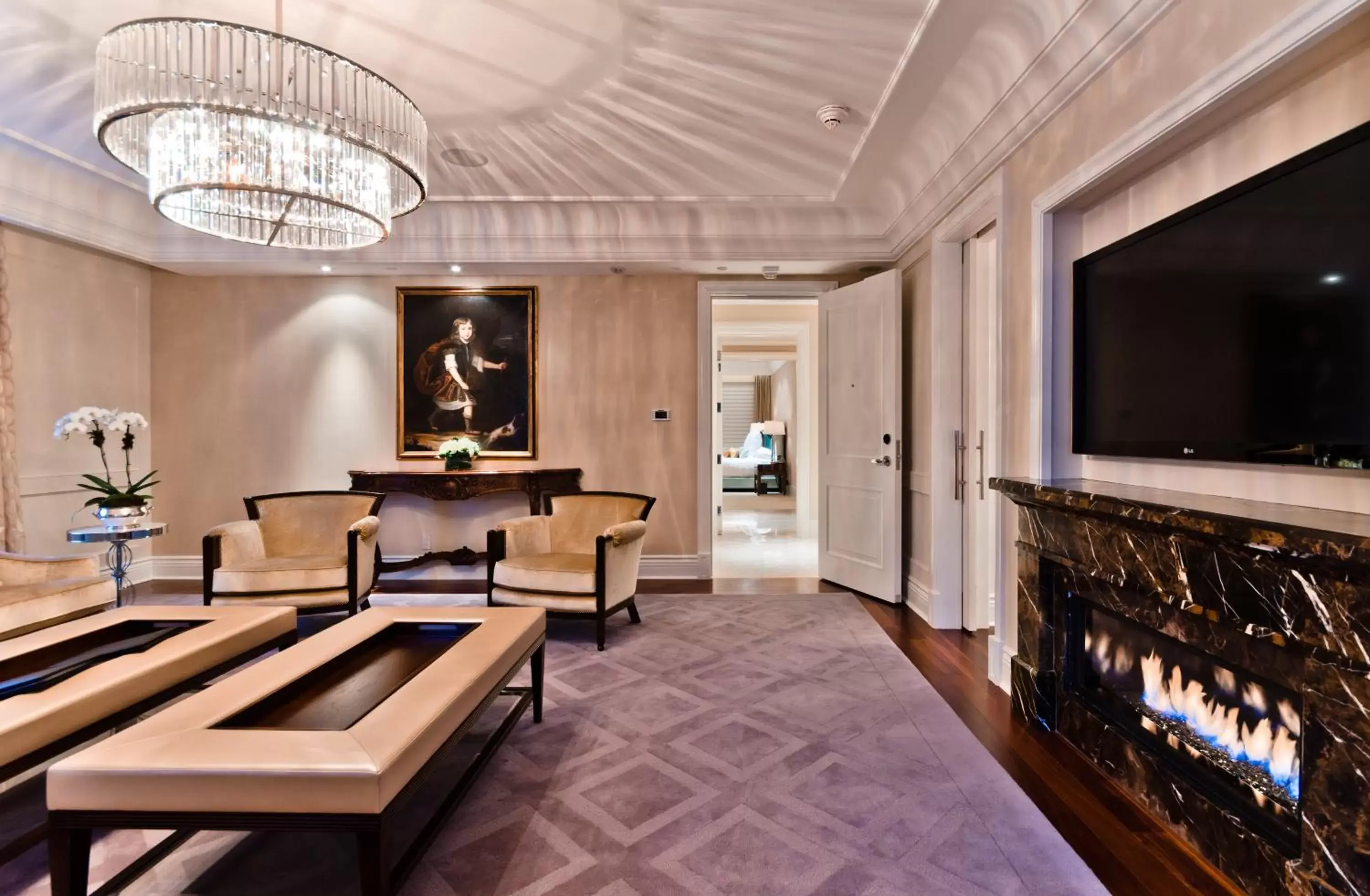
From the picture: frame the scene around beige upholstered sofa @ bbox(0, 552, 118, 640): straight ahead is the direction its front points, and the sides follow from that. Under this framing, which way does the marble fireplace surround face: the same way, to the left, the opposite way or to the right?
the opposite way

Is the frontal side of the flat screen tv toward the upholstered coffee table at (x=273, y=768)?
yes

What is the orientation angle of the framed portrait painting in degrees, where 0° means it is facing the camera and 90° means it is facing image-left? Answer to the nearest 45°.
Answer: approximately 0°

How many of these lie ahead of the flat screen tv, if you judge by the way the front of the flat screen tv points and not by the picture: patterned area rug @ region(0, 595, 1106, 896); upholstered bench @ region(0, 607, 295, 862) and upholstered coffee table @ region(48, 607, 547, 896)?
3

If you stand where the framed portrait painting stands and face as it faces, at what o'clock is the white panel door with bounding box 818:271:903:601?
The white panel door is roughly at 10 o'clock from the framed portrait painting.

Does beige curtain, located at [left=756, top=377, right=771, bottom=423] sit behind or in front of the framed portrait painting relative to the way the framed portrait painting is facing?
behind

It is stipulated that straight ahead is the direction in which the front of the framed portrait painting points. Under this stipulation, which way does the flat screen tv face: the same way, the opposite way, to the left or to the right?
to the right

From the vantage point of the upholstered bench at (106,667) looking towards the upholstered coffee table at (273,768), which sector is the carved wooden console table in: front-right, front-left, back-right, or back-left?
back-left

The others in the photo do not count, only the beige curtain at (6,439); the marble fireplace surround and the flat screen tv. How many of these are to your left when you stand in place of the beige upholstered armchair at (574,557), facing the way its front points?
2

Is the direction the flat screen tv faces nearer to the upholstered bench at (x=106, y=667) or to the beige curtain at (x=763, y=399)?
the upholstered bench

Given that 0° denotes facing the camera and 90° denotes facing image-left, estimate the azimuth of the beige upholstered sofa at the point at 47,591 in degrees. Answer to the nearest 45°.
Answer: approximately 315°

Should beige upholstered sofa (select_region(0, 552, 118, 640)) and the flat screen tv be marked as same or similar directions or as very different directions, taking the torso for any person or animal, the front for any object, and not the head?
very different directions
